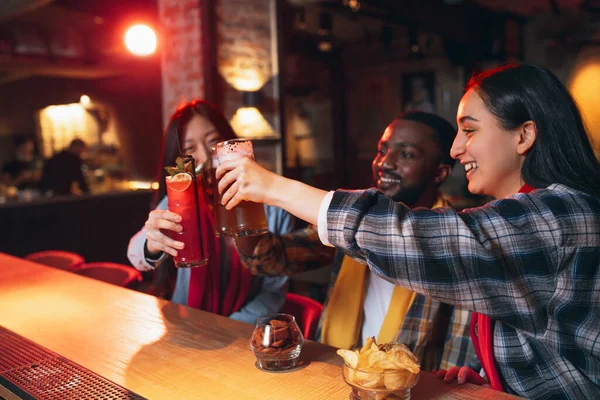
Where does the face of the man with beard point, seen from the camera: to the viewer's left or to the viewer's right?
to the viewer's left

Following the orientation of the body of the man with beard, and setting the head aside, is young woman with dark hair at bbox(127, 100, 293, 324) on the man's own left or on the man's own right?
on the man's own right

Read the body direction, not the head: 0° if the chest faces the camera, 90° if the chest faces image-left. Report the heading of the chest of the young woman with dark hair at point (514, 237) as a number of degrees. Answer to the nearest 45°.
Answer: approximately 90°

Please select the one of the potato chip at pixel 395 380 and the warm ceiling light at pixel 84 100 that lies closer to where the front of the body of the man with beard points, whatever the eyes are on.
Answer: the potato chip

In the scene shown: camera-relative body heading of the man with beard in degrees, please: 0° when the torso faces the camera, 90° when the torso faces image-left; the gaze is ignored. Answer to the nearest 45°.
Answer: approximately 45°

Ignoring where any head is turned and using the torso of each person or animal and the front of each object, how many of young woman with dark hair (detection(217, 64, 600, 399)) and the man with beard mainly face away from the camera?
0

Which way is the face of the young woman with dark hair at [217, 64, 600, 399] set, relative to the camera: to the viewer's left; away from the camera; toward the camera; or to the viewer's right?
to the viewer's left
